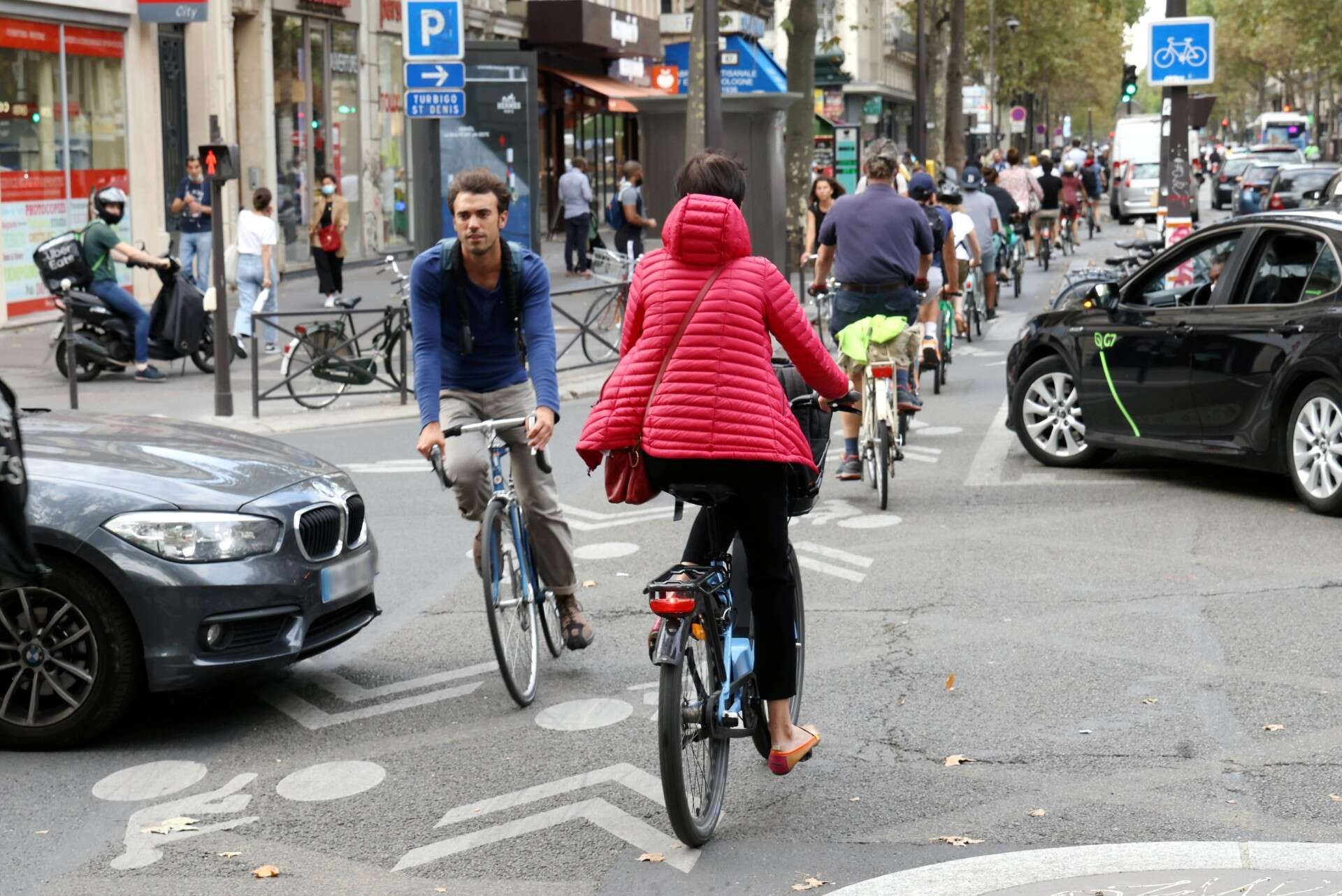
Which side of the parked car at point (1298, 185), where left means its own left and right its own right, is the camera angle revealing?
back

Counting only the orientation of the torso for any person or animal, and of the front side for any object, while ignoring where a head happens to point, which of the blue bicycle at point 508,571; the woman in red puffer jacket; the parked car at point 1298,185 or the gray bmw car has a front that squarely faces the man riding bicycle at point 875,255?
the woman in red puffer jacket

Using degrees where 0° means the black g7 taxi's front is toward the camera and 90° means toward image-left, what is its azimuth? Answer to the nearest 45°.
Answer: approximately 135°

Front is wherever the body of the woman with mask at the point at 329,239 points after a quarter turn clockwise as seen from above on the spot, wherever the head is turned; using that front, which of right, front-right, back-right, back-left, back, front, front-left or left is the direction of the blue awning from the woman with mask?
back-right

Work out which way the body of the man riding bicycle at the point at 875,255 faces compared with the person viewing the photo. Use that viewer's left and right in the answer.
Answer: facing away from the viewer

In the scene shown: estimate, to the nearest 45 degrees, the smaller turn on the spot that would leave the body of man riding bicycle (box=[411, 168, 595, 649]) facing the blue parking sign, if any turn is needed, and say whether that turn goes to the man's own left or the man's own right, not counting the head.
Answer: approximately 180°

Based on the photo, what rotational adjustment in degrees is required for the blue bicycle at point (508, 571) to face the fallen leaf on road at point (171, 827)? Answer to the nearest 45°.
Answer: approximately 45° to its right

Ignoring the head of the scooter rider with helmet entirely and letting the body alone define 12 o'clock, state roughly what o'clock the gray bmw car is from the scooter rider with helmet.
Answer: The gray bmw car is roughly at 3 o'clock from the scooter rider with helmet.

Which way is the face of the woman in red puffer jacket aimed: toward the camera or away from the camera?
away from the camera

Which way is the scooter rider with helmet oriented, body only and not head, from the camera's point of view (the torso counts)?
to the viewer's right

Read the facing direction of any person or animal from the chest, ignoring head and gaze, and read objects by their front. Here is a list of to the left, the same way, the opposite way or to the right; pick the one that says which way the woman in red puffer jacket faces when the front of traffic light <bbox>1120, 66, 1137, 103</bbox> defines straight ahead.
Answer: the opposite way

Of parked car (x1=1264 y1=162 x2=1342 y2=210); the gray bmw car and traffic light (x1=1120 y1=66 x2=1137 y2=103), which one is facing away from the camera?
the parked car

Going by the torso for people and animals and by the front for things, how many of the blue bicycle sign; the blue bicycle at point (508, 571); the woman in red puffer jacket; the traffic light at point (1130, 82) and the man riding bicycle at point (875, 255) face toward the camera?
3

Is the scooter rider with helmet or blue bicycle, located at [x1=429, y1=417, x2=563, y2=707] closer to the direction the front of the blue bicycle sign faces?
the blue bicycle
